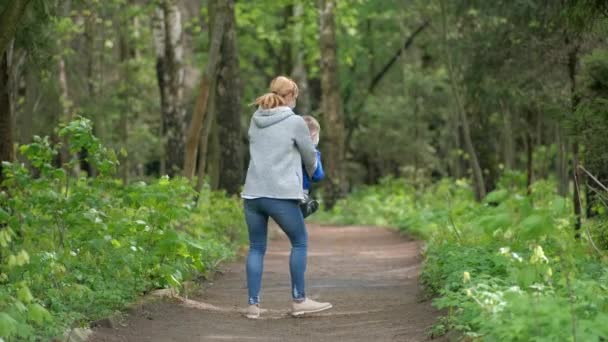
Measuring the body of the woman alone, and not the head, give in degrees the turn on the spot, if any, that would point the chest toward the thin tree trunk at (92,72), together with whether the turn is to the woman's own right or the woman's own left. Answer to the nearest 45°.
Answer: approximately 45° to the woman's own left

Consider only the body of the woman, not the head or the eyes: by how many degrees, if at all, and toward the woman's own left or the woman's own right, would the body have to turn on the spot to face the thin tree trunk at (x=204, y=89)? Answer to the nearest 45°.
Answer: approximately 45° to the woman's own left

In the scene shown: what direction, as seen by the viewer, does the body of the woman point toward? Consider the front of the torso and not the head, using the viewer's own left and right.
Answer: facing away from the viewer and to the right of the viewer

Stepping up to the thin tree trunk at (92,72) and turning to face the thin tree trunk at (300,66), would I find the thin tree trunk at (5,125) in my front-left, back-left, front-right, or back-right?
back-right

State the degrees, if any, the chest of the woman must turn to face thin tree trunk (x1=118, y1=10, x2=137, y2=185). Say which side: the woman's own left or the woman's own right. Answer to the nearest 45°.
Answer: approximately 45° to the woman's own left
